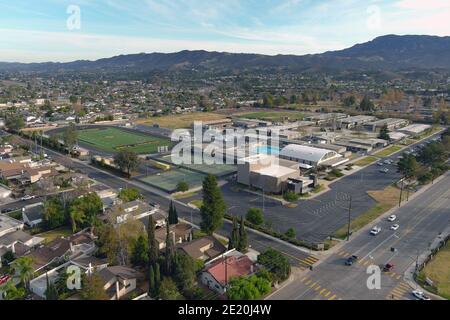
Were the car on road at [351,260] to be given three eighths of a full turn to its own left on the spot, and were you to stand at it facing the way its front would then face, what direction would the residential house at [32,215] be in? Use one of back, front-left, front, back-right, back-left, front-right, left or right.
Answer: back

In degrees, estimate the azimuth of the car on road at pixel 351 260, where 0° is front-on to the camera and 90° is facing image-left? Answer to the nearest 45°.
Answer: approximately 45°

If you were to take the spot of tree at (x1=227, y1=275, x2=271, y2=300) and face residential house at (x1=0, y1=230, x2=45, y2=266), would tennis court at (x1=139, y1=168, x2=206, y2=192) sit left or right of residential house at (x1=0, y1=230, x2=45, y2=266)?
right

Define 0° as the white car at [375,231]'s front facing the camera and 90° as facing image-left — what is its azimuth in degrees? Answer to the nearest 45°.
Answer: approximately 45°

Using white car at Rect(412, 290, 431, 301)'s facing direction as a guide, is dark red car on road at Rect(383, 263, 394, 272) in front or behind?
in front

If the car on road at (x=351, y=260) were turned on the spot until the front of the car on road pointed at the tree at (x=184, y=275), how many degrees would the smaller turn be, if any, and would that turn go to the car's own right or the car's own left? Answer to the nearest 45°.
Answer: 0° — it already faces it

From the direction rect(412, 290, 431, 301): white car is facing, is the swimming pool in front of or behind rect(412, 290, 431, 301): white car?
in front
